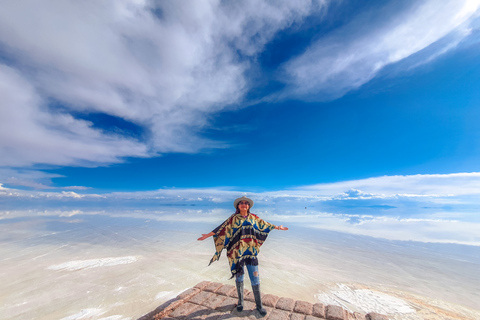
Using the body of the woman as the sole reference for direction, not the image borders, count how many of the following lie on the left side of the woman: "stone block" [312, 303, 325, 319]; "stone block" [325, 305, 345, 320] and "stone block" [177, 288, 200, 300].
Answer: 2

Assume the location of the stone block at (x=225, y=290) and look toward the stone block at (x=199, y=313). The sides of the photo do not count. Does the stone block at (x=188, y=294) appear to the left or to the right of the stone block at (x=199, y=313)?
right

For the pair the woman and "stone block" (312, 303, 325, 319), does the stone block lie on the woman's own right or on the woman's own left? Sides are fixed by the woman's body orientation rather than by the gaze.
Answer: on the woman's own left

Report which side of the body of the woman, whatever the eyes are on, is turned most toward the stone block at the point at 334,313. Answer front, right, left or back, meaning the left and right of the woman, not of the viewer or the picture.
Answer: left

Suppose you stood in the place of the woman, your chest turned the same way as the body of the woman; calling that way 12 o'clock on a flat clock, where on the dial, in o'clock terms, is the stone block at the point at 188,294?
The stone block is roughly at 4 o'clock from the woman.

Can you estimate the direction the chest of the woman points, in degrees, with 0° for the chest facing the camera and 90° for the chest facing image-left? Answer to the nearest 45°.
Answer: approximately 0°
